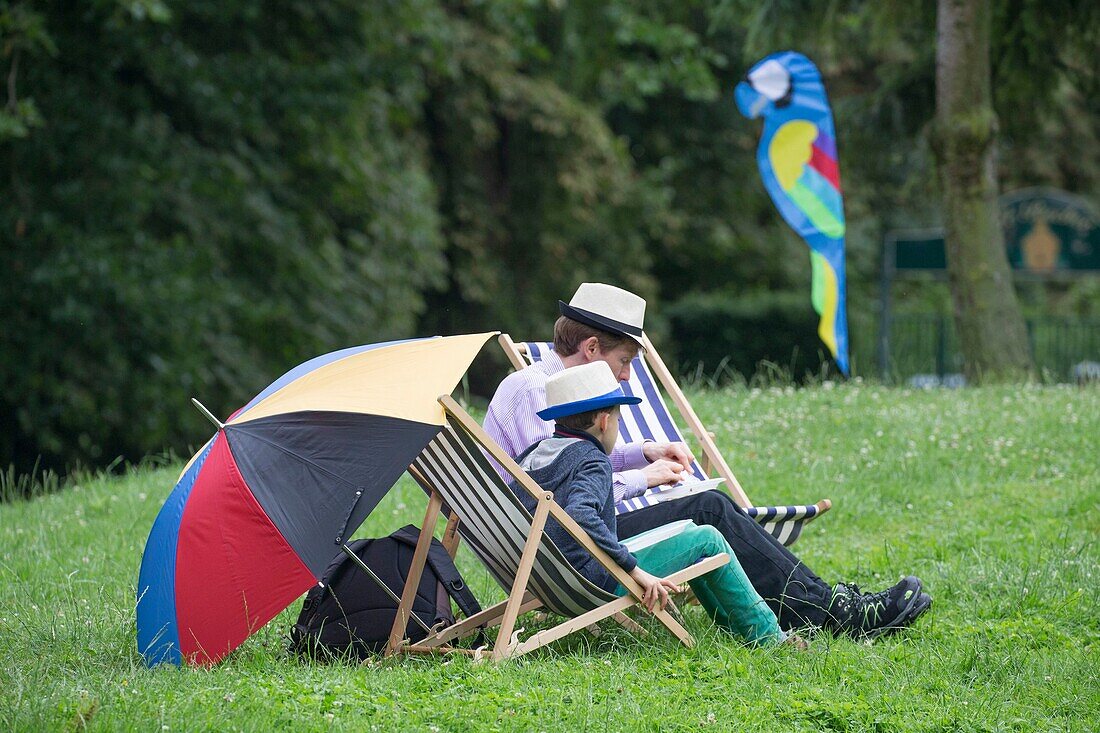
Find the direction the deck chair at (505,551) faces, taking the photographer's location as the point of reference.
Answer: facing away from the viewer and to the right of the viewer

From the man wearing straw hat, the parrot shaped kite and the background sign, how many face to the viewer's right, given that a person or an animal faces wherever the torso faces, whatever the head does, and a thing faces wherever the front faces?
1

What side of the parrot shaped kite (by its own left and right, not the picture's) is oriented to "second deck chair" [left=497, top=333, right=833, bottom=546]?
left

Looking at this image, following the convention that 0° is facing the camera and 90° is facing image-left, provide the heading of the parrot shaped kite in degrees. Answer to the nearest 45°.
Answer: approximately 90°

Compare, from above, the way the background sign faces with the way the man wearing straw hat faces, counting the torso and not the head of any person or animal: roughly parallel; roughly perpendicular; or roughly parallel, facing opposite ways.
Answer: roughly perpendicular

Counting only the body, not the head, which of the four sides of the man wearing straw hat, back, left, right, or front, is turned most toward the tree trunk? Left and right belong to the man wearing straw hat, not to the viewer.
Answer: left

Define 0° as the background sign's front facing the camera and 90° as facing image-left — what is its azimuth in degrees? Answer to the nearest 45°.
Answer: approximately 0°

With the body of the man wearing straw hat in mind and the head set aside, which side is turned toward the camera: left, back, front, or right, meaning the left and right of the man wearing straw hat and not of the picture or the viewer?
right

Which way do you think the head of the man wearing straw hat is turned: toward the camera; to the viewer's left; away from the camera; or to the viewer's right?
to the viewer's right

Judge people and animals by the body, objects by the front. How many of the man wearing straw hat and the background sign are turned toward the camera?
1

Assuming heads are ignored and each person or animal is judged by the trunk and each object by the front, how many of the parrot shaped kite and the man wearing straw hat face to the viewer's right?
1

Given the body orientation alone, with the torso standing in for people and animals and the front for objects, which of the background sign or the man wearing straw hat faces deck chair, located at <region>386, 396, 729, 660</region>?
the background sign

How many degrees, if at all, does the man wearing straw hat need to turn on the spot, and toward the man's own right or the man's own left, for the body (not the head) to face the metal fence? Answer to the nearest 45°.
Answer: approximately 90° to the man's own left

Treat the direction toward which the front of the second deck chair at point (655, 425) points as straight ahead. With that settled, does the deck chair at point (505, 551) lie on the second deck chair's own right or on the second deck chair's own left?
on the second deck chair's own right
